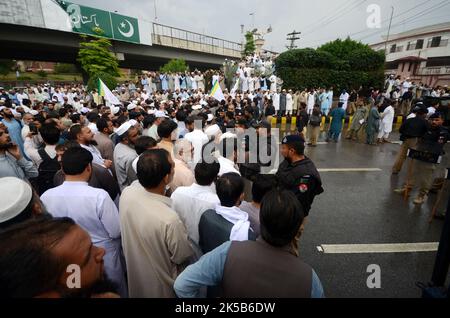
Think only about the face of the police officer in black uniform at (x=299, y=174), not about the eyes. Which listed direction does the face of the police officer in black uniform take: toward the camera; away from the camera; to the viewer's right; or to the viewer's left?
to the viewer's left

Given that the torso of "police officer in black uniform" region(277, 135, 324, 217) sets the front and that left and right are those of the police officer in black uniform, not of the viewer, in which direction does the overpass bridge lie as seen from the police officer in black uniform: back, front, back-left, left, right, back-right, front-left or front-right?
front-right

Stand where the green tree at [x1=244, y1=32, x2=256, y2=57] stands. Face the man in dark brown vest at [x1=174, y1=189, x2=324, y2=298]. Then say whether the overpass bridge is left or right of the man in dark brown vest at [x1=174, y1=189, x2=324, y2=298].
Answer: right

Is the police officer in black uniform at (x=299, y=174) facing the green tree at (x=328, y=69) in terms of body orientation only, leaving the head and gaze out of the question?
no

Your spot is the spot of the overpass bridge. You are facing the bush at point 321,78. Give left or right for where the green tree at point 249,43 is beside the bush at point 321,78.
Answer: left

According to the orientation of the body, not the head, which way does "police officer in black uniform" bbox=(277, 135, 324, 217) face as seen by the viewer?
to the viewer's left

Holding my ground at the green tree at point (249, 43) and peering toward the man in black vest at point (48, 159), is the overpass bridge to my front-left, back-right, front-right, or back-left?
front-right

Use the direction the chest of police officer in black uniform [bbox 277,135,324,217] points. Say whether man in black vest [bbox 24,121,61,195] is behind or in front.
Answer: in front

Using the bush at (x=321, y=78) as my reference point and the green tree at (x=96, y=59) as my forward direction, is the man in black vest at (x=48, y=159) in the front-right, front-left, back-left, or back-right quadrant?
front-left

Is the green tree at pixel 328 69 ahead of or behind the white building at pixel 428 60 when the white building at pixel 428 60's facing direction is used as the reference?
ahead

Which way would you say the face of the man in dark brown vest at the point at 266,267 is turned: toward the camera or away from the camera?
away from the camera

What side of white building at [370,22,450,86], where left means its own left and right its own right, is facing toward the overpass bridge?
front

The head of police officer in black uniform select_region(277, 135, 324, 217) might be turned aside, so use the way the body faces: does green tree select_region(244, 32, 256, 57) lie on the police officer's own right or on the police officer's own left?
on the police officer's own right
